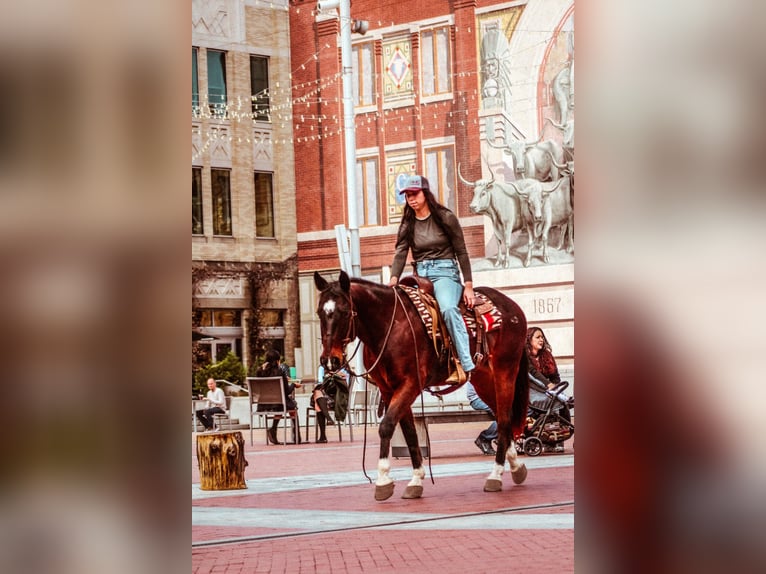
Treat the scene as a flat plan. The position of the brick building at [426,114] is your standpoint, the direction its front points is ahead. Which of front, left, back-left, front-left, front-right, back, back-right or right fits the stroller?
front-left

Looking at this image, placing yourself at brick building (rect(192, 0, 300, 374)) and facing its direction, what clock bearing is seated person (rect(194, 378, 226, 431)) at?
The seated person is roughly at 12 o'clock from the brick building.

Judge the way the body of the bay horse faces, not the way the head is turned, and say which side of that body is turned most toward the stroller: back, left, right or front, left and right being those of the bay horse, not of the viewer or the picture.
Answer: back

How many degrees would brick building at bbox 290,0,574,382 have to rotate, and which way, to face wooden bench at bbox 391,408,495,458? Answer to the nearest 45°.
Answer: approximately 45° to its left

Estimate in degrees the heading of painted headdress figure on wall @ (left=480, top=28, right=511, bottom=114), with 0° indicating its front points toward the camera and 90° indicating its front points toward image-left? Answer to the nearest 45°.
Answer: approximately 45°
